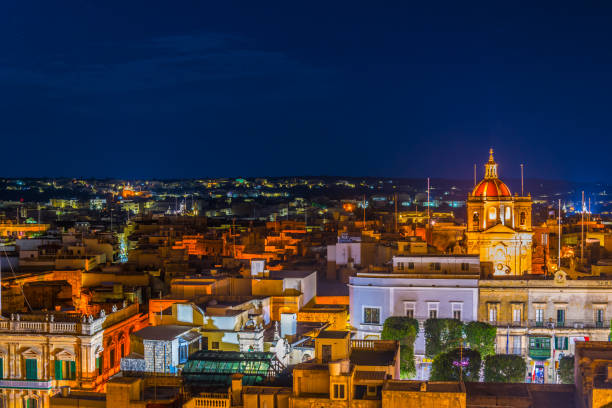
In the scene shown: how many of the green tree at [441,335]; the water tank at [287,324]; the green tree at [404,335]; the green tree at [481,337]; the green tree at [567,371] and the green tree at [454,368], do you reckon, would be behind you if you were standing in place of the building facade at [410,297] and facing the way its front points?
0

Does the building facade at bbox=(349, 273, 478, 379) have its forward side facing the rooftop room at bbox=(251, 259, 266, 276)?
no

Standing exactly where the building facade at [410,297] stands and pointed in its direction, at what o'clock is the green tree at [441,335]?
The green tree is roughly at 11 o'clock from the building facade.

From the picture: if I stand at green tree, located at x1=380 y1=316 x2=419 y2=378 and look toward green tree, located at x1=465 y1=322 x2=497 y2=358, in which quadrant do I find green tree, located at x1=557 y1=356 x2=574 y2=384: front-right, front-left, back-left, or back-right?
front-right

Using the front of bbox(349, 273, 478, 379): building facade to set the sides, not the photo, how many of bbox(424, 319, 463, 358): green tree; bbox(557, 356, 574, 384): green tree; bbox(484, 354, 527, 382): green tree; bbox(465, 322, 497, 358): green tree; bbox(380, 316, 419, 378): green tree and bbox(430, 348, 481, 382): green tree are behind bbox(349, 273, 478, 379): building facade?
0

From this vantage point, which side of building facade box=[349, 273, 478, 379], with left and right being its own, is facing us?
front

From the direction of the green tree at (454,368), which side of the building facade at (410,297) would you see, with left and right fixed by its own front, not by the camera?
front

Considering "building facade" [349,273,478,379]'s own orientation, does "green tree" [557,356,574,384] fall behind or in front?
in front

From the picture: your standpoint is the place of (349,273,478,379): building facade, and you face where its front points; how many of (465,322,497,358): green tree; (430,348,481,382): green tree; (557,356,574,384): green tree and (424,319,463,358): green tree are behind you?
0

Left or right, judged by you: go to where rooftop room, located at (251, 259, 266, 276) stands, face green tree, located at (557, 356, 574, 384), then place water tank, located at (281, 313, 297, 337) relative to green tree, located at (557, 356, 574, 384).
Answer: right

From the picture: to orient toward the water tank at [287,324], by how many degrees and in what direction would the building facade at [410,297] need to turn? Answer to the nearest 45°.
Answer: approximately 45° to its right

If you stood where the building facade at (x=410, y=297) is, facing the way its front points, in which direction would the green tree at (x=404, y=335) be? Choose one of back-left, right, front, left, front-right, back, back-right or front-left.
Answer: front

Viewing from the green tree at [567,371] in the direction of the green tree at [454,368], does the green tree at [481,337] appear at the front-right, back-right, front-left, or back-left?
front-right
